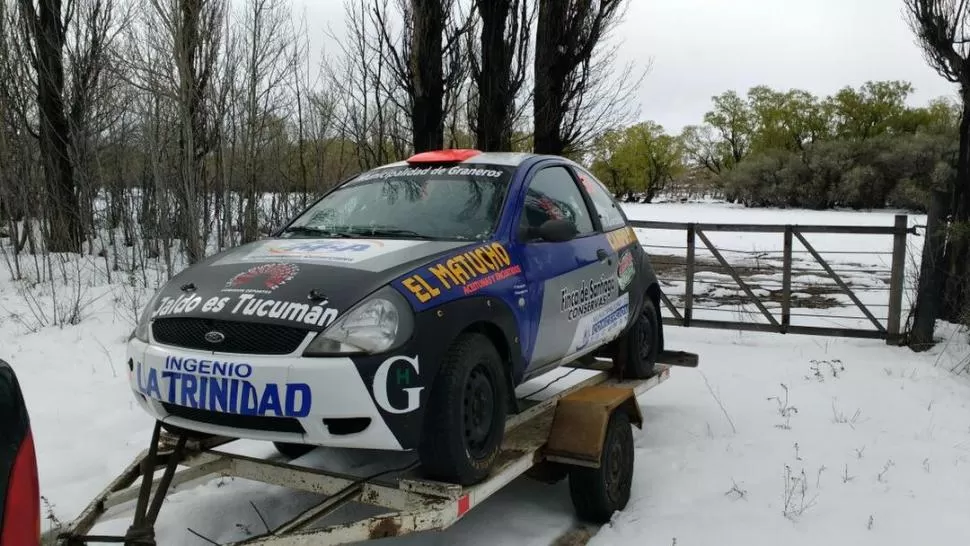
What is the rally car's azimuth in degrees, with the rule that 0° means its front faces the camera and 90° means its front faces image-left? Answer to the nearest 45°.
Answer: approximately 45°

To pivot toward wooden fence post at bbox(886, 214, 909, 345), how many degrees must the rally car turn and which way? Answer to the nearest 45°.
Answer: approximately 180°

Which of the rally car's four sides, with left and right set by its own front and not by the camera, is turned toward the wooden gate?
back

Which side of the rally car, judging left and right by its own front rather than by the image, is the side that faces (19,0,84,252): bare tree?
right

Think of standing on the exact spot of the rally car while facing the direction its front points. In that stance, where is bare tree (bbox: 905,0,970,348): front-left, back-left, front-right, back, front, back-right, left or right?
back

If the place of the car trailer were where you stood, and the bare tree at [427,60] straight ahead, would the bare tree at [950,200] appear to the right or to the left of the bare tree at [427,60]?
right

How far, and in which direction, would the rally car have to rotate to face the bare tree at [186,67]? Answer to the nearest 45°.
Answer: approximately 135° to its right

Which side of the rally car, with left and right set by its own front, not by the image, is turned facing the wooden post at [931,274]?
back

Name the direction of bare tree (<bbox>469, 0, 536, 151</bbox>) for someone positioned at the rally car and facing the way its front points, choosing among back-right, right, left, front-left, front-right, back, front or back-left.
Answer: back-right
